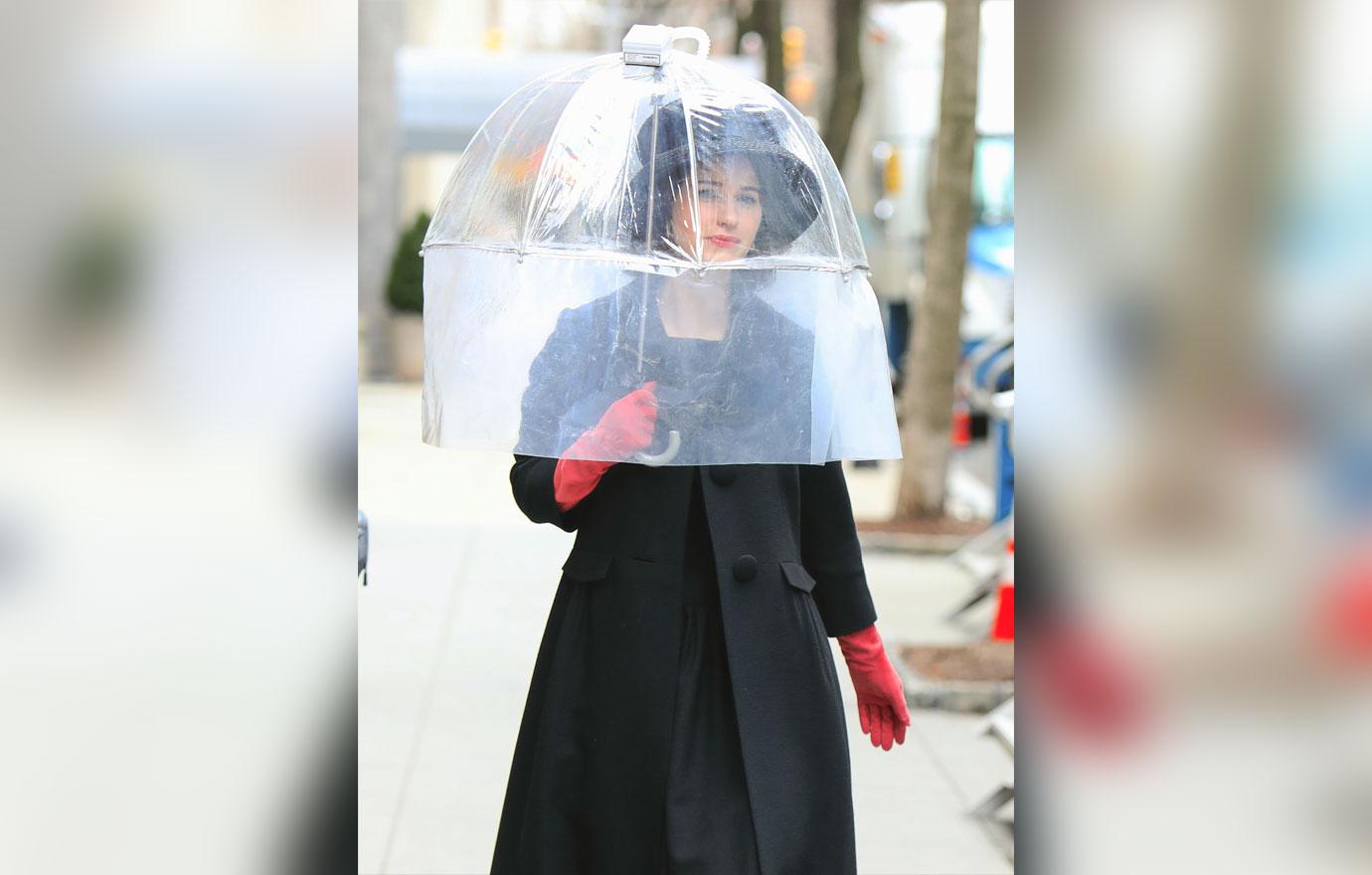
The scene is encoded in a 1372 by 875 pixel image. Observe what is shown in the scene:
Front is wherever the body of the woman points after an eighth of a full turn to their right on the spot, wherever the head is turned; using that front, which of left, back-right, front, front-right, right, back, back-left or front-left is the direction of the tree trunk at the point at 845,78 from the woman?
back-right

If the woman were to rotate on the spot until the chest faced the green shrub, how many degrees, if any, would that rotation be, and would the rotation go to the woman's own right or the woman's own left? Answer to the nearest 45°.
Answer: approximately 180°

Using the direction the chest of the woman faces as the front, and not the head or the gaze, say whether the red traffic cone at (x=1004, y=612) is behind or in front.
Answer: behind

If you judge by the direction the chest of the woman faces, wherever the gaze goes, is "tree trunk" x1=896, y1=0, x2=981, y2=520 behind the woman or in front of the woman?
behind

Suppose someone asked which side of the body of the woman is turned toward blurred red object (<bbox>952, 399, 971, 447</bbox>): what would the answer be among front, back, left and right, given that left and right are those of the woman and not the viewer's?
back

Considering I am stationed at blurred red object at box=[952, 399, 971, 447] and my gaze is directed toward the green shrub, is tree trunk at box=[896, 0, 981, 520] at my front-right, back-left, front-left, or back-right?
back-left

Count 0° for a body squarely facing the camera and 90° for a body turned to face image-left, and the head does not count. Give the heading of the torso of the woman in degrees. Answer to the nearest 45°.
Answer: approximately 0°
